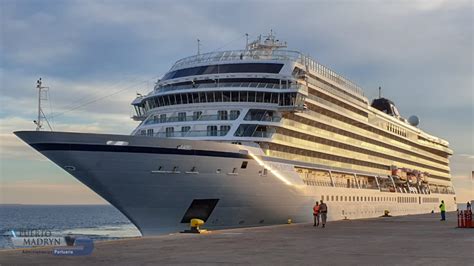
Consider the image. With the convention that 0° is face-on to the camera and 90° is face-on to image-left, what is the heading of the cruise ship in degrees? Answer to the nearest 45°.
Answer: approximately 45°

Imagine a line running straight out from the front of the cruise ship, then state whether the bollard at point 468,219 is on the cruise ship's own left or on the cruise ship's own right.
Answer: on the cruise ship's own left
